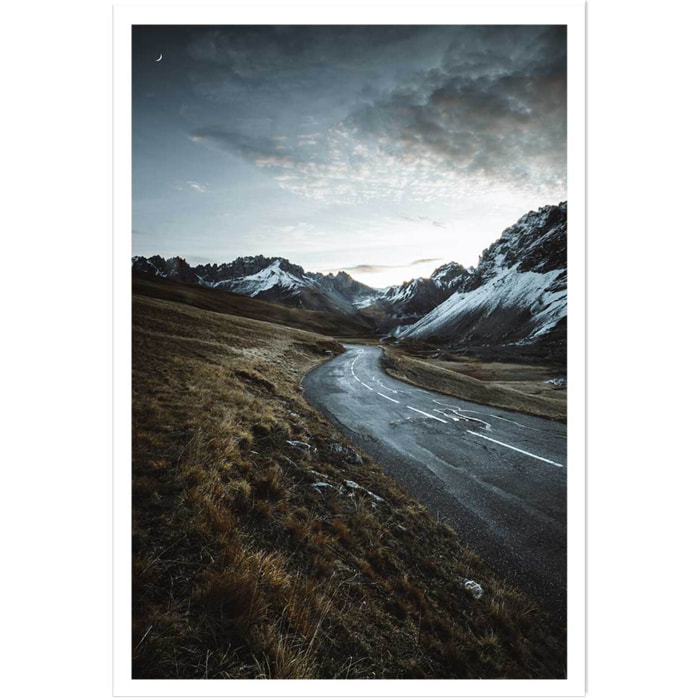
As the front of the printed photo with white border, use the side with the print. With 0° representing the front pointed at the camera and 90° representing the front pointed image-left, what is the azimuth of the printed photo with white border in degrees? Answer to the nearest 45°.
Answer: approximately 0°
